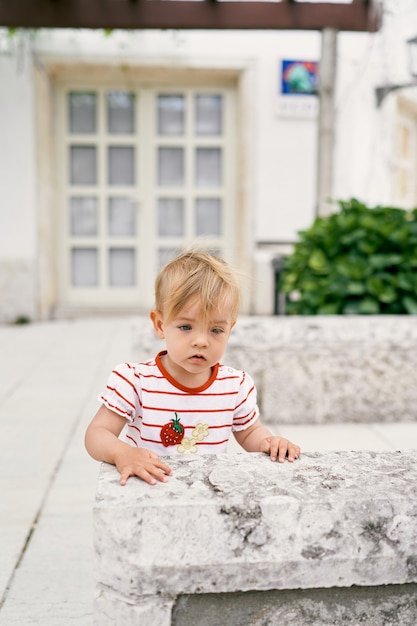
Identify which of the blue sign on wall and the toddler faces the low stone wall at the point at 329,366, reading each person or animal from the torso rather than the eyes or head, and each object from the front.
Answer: the blue sign on wall

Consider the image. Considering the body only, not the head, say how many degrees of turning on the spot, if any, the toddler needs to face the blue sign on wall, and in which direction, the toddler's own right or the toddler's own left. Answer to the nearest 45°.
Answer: approximately 180°

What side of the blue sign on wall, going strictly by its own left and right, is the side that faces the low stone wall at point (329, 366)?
front

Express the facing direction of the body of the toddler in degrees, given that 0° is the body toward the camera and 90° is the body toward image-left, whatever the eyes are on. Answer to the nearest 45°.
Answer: approximately 0°

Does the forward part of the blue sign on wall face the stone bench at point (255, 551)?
yes

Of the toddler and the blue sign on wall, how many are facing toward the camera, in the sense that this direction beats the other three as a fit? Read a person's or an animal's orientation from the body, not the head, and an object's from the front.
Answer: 2

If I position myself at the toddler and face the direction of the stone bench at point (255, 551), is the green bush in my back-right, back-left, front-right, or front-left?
back-left

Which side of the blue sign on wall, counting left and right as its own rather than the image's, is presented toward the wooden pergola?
front

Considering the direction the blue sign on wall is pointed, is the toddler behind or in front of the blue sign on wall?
in front

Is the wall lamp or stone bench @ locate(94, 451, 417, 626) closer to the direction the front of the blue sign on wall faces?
the stone bench

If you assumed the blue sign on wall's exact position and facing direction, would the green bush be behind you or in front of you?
in front
